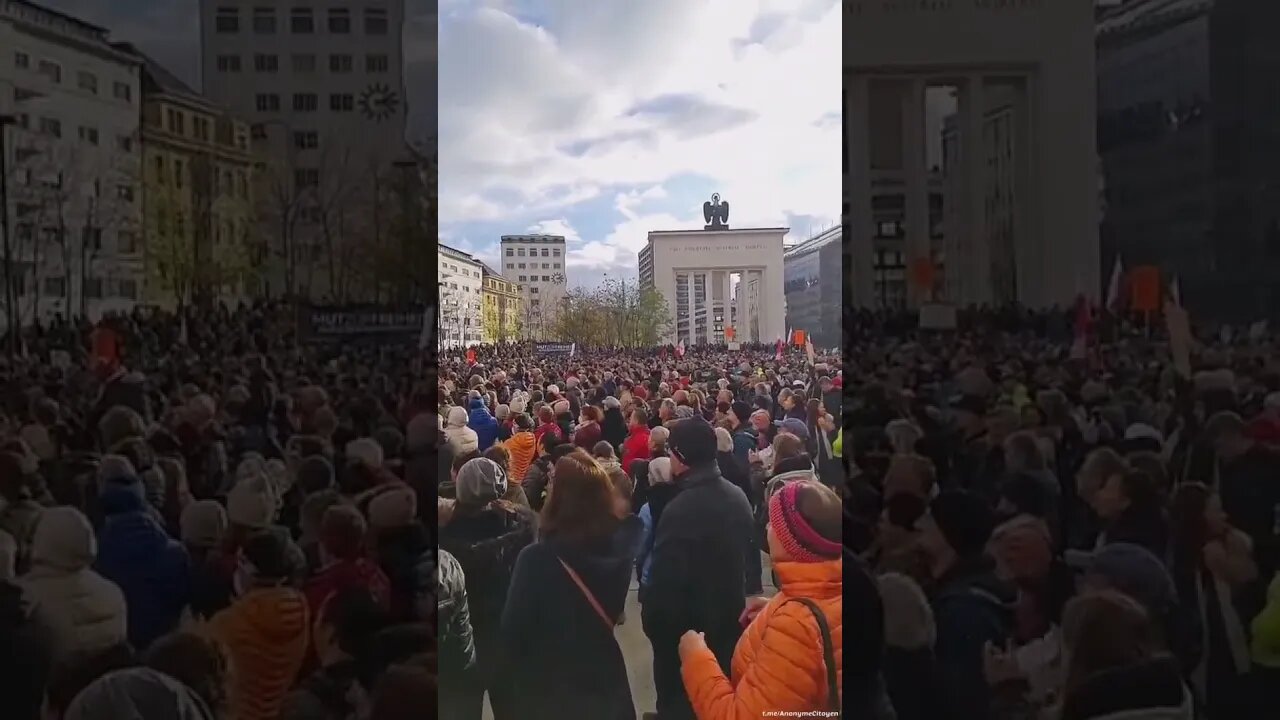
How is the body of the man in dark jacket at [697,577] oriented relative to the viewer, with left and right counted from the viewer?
facing away from the viewer and to the left of the viewer

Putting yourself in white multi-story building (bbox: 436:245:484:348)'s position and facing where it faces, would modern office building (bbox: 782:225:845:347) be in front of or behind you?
in front

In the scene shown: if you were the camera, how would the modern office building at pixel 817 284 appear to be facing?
facing the viewer and to the left of the viewer

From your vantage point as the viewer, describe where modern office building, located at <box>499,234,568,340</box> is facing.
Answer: facing the viewer

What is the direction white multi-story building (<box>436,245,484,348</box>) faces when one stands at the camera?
facing the viewer and to the right of the viewer
